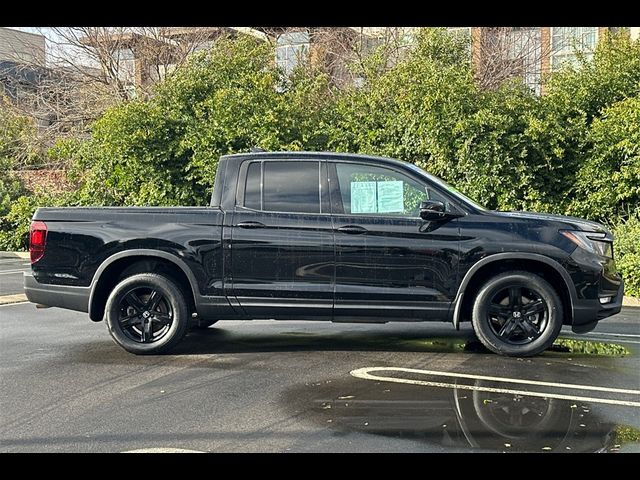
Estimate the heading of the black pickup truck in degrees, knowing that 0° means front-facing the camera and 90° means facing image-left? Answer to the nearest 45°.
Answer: approximately 270°

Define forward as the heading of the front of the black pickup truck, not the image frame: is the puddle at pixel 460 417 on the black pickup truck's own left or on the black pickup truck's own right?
on the black pickup truck's own right

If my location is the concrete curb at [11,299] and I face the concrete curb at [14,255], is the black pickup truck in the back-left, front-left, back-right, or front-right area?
back-right

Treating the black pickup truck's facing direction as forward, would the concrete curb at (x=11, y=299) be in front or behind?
behind

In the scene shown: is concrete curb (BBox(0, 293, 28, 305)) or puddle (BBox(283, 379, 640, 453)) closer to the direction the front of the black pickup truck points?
the puddle

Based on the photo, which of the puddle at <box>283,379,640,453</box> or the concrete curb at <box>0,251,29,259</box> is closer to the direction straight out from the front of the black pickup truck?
the puddle

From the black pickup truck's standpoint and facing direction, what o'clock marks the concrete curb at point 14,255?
The concrete curb is roughly at 8 o'clock from the black pickup truck.

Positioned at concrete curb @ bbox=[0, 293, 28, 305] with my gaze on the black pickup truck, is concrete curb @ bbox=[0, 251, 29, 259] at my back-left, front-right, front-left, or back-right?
back-left
